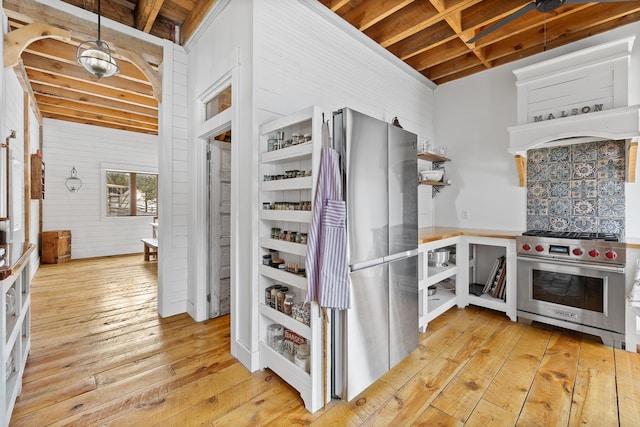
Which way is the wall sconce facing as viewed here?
toward the camera

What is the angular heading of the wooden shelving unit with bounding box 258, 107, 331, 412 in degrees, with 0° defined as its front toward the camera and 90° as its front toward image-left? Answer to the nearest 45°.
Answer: approximately 45°

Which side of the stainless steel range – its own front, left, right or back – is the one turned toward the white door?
front

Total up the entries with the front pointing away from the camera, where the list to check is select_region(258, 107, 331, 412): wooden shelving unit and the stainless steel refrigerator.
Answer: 0

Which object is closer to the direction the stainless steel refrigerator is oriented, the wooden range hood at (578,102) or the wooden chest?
the wooden range hood

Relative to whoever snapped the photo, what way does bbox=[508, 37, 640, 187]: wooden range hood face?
facing the viewer and to the left of the viewer

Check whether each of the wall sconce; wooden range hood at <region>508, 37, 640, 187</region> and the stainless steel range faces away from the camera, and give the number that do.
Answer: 0

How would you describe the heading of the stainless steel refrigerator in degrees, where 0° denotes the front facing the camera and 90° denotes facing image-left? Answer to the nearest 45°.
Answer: approximately 315°

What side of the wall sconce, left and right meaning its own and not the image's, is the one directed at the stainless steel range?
front

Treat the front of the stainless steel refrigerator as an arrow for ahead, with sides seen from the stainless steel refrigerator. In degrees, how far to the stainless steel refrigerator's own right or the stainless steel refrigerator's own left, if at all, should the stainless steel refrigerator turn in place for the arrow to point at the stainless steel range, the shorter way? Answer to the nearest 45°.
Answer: approximately 90° to the stainless steel refrigerator's own left

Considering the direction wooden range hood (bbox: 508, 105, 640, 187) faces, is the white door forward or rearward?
forward

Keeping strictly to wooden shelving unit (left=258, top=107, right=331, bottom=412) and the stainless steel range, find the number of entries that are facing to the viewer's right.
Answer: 0
